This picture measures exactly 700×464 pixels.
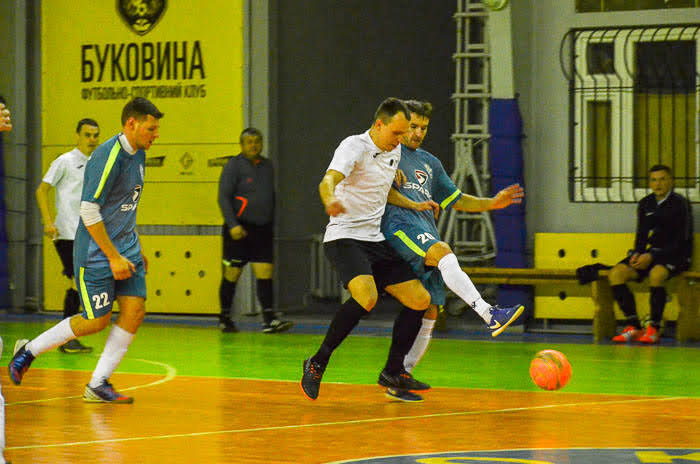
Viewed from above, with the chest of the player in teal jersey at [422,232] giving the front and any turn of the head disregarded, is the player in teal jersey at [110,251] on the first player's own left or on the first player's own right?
on the first player's own right

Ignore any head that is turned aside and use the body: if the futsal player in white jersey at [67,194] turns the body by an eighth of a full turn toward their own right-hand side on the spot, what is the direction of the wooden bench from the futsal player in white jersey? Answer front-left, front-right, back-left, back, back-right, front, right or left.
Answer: left

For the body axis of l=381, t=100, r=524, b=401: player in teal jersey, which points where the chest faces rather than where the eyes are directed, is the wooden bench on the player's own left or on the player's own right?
on the player's own left

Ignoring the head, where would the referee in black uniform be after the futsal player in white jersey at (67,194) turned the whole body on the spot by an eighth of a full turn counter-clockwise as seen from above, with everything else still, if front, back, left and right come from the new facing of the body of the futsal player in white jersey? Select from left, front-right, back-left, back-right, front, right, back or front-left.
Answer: front-left

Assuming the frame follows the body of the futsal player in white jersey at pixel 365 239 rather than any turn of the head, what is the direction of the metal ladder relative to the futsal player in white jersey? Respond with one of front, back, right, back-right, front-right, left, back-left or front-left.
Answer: back-left

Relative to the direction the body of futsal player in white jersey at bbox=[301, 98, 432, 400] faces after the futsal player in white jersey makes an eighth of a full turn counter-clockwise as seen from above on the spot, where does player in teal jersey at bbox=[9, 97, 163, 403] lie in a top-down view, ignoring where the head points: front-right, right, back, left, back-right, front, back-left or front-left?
back

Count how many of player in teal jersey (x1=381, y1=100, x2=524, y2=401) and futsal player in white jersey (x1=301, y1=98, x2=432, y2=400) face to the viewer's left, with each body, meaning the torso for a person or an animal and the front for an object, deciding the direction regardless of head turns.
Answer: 0

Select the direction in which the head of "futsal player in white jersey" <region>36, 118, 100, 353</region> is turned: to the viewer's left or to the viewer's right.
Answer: to the viewer's right

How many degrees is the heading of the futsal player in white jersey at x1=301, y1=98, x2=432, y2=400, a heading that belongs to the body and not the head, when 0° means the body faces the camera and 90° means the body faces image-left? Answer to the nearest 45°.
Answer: approximately 315°

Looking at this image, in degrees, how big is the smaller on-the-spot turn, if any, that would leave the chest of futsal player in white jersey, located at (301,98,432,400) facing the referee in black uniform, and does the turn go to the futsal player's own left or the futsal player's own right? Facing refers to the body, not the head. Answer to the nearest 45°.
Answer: approximately 135° to the futsal player's own left

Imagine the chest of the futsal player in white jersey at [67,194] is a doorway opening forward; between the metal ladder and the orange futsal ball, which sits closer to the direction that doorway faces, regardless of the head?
the orange futsal ball
